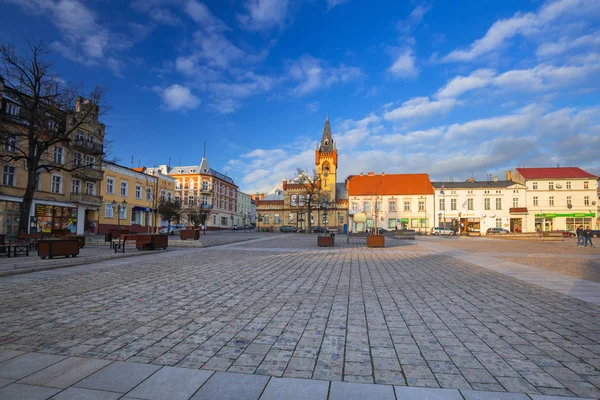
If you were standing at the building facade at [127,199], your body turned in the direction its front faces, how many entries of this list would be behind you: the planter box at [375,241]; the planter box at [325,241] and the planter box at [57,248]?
0

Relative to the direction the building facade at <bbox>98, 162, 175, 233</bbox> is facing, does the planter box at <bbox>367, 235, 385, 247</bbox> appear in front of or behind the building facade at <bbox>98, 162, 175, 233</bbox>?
in front

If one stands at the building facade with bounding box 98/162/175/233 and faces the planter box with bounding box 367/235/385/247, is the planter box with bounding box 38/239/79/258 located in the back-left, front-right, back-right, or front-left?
front-right

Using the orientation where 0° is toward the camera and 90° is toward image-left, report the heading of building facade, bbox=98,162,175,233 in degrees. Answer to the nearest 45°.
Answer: approximately 315°

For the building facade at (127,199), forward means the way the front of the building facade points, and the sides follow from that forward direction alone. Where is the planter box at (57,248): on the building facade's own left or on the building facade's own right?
on the building facade's own right

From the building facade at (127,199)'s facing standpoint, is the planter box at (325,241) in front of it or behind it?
in front
